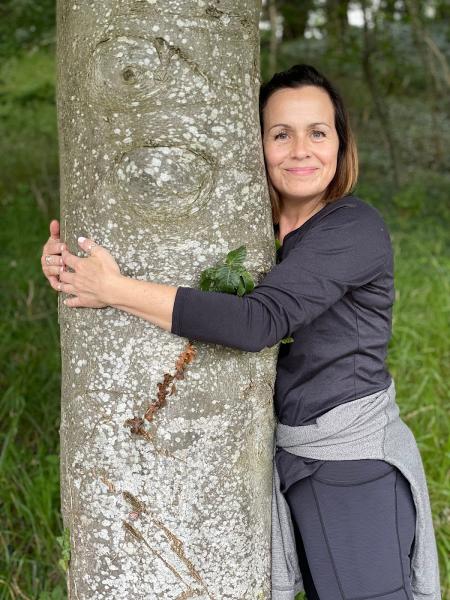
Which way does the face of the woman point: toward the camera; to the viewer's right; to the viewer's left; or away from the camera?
toward the camera

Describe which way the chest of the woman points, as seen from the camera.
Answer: to the viewer's left
